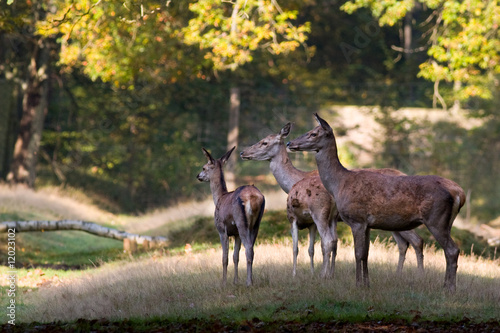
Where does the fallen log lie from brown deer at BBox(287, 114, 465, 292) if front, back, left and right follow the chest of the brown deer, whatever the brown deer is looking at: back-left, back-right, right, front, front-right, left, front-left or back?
front-right

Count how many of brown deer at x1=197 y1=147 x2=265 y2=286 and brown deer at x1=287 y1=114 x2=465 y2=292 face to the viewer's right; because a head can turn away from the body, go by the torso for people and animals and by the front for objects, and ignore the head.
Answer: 0

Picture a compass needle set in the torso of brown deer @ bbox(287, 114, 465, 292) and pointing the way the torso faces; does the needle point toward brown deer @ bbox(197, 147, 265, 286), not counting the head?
yes

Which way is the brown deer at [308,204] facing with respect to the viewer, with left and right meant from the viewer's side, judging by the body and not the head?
facing away from the viewer and to the left of the viewer

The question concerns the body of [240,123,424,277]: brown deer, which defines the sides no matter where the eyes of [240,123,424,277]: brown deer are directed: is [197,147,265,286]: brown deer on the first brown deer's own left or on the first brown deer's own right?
on the first brown deer's own left

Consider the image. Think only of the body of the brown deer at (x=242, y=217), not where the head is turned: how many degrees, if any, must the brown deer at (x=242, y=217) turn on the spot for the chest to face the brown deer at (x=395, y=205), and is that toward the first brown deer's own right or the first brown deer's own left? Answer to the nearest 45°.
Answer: approximately 135° to the first brown deer's own right

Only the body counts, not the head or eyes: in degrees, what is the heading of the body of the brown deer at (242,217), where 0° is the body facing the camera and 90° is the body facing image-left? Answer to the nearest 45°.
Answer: approximately 135°

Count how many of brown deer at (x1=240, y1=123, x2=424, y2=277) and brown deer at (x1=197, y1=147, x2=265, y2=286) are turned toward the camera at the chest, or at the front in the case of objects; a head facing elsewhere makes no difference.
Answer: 0

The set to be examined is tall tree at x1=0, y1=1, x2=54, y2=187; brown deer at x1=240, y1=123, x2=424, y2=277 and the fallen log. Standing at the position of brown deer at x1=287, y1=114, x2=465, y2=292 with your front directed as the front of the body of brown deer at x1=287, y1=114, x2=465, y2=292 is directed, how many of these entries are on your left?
0

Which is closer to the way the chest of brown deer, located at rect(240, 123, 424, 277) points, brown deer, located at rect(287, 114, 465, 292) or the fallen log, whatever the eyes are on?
the fallen log

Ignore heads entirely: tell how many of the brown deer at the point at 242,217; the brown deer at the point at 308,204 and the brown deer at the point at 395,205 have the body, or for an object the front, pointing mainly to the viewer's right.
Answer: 0

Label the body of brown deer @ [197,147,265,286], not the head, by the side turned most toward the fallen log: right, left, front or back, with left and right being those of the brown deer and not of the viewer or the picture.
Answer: front

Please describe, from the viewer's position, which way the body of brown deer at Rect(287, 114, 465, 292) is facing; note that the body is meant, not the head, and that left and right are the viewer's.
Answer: facing to the left of the viewer

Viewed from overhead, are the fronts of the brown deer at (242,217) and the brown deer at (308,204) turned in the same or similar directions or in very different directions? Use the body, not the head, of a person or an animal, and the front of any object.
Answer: same or similar directions

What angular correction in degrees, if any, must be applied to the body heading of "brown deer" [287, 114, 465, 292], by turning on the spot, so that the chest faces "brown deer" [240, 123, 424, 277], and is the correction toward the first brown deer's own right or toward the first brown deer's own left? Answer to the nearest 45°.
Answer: approximately 45° to the first brown deer's own right

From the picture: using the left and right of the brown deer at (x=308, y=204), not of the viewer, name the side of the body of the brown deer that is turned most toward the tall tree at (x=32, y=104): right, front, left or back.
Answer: front
